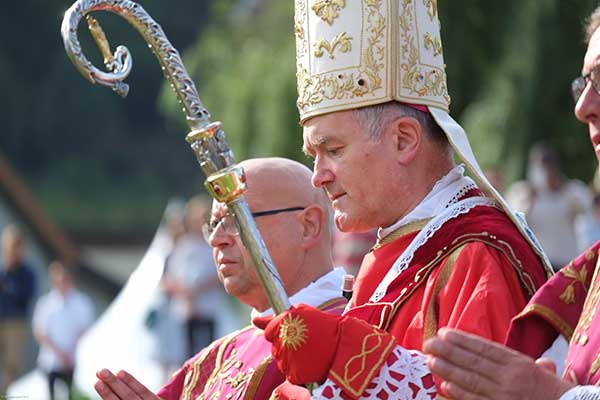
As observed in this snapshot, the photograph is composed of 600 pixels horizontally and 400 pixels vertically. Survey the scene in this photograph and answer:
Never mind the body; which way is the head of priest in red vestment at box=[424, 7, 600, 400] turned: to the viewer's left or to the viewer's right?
to the viewer's left

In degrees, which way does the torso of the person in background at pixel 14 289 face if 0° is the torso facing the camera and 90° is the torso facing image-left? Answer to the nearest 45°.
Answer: approximately 0°

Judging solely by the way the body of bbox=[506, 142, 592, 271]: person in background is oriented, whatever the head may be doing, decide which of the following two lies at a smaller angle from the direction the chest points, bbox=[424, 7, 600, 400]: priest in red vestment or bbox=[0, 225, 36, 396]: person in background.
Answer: the priest in red vestment

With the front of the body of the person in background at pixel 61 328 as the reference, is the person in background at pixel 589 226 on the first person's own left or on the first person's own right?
on the first person's own left

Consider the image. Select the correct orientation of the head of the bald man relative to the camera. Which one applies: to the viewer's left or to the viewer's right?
to the viewer's left
